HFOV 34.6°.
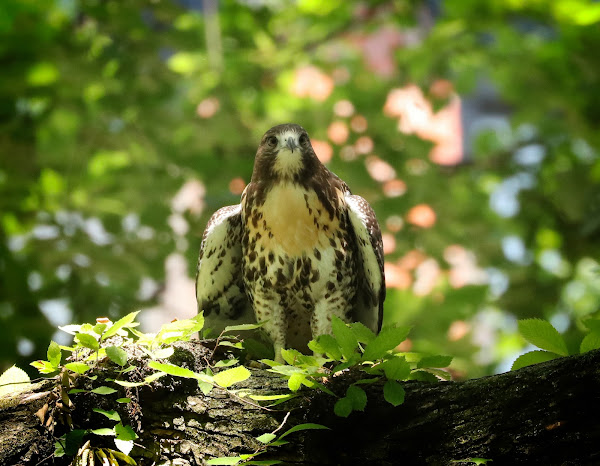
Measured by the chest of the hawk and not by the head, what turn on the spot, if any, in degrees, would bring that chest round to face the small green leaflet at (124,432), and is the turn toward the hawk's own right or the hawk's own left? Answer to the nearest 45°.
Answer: approximately 45° to the hawk's own right

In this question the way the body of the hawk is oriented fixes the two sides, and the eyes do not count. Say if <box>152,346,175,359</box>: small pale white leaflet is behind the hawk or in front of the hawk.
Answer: in front

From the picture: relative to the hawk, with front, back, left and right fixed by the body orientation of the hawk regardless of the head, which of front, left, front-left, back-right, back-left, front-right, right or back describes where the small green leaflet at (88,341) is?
front-right

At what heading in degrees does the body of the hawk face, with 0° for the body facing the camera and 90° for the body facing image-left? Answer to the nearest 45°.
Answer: approximately 0°

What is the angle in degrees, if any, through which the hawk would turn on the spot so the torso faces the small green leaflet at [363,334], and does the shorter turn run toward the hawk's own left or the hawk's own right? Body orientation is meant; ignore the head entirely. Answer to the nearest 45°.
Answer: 0° — it already faces it
